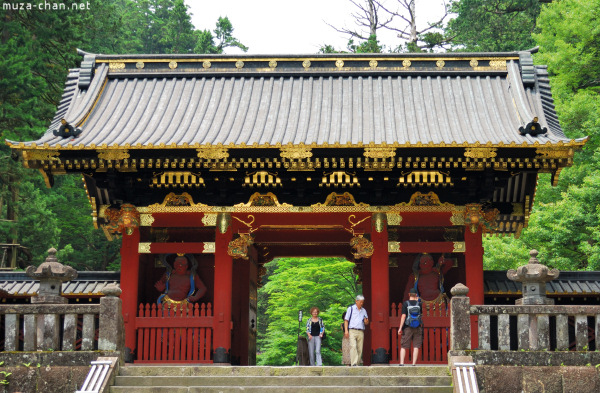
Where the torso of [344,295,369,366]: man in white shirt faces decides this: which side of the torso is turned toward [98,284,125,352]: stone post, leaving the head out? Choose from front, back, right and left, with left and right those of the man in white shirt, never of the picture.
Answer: right

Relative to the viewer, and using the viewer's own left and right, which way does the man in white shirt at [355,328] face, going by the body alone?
facing the viewer and to the right of the viewer

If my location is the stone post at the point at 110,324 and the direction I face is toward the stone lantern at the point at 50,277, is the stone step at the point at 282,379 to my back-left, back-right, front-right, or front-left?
back-right

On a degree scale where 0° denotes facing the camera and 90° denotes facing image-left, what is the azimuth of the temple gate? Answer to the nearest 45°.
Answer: approximately 0°

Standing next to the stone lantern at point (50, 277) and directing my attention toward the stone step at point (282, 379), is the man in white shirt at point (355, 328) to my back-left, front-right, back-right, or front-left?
front-left
